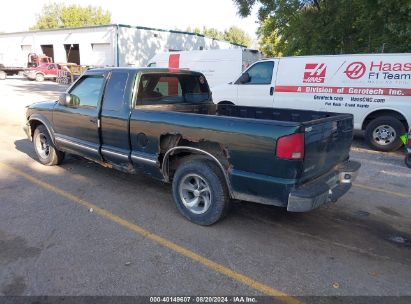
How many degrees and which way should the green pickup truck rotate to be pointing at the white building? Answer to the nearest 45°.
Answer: approximately 45° to its right

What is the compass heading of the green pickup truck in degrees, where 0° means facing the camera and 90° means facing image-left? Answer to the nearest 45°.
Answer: approximately 135°

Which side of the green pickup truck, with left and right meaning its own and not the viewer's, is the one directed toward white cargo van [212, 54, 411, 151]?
right

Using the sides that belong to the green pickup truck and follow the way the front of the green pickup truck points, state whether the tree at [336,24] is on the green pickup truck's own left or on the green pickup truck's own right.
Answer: on the green pickup truck's own right
